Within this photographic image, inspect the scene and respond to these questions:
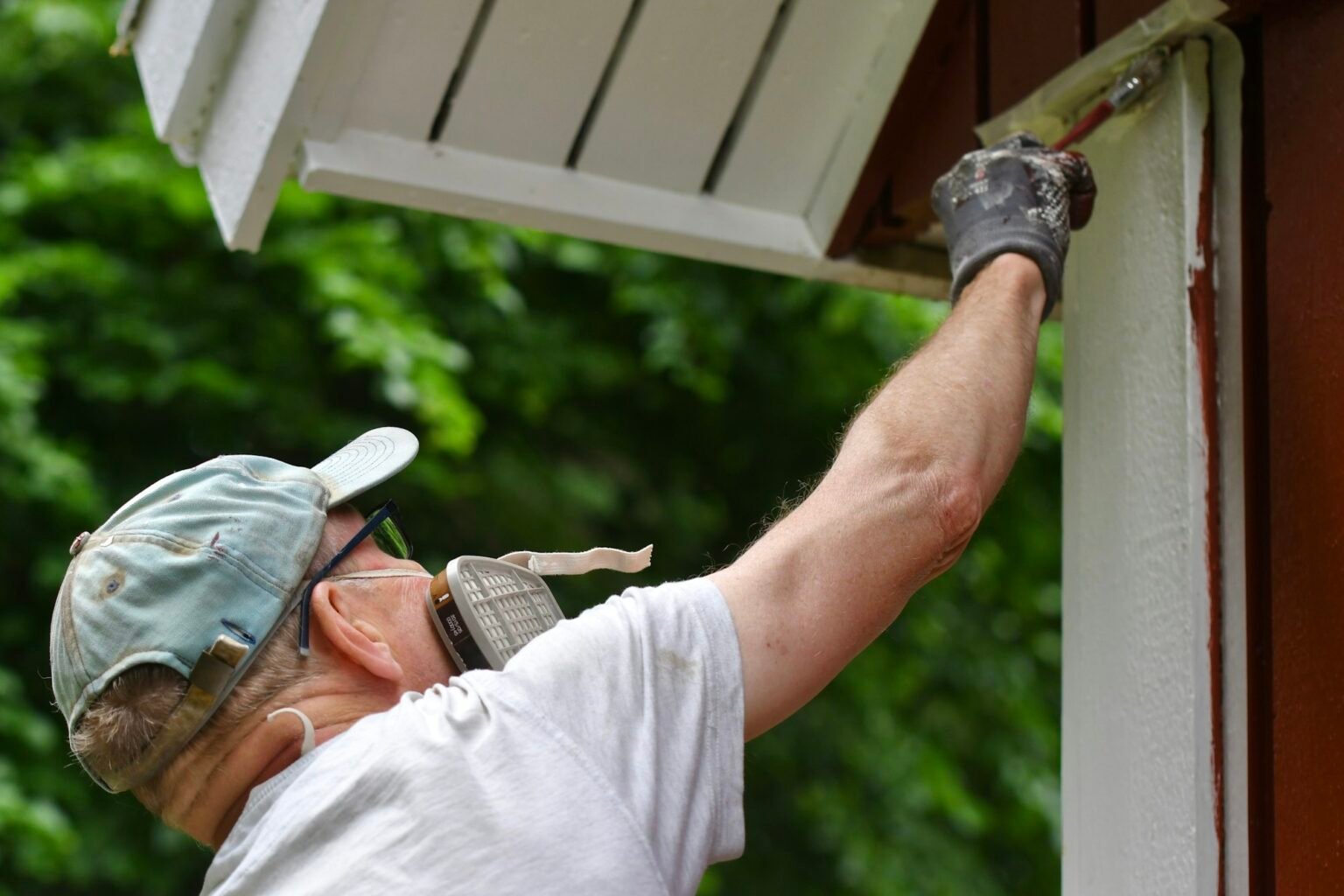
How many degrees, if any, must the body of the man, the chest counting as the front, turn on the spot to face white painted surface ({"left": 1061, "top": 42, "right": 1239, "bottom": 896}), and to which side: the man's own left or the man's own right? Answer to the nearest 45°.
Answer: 0° — they already face it

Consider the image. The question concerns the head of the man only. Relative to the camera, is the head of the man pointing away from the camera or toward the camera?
away from the camera

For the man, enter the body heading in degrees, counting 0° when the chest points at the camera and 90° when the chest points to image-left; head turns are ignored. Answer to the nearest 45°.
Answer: approximately 225°
